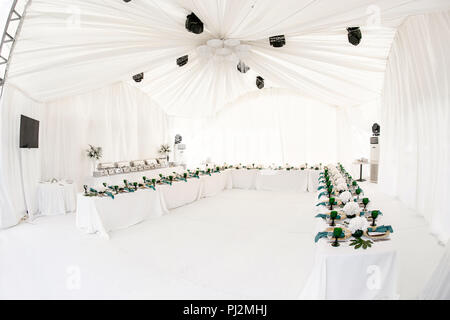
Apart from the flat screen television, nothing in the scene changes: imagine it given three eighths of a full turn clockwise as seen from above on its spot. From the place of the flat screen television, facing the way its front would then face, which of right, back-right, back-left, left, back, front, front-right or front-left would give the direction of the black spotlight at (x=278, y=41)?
back-left

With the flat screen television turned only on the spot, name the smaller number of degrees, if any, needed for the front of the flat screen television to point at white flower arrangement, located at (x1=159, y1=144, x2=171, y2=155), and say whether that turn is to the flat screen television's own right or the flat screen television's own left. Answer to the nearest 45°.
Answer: approximately 90° to the flat screen television's own left

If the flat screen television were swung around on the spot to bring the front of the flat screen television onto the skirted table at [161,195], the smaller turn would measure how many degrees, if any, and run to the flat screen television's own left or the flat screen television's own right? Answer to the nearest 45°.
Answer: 0° — it already faces it

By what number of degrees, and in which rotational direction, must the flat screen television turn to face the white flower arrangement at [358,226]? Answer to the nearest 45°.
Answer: approximately 45° to its right

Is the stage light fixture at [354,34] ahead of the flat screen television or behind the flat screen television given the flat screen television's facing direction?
ahead

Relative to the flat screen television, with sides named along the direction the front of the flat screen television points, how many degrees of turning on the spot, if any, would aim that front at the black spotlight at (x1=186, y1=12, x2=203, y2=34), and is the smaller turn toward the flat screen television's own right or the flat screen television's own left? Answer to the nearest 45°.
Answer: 0° — it already faces it

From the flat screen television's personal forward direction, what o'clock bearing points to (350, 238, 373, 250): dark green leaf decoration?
The dark green leaf decoration is roughly at 1 o'clock from the flat screen television.

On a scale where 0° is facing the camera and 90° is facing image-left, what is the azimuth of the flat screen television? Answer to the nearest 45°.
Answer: approximately 315°

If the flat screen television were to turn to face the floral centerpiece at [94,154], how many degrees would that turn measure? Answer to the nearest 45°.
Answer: approximately 90° to its left

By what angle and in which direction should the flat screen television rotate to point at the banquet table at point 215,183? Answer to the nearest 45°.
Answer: approximately 45° to its left
